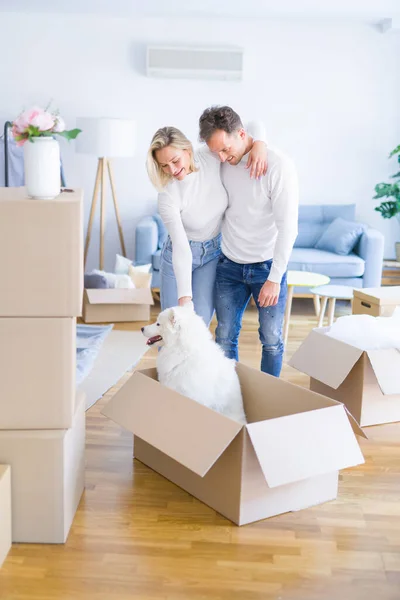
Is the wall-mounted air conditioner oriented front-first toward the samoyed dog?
yes

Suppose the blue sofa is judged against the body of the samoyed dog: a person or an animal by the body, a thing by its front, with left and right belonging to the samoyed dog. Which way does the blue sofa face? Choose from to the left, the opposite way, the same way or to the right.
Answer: to the left

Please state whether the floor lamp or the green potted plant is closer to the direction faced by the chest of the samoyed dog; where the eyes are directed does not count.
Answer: the floor lamp

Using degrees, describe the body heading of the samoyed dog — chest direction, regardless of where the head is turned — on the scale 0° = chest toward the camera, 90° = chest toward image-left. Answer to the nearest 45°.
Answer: approximately 90°

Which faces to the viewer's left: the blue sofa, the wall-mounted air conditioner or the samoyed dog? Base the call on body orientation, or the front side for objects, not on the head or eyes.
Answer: the samoyed dog

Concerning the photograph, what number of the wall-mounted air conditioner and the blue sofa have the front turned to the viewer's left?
0

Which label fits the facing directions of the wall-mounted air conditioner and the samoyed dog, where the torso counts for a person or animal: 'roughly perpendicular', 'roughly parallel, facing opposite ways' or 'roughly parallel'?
roughly perpendicular

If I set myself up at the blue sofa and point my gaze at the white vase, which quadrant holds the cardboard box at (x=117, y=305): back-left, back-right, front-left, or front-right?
front-right

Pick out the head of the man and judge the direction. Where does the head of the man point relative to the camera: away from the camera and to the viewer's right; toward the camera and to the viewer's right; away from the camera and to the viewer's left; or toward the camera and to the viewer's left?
toward the camera and to the viewer's left

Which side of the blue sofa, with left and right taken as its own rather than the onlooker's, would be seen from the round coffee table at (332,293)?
front

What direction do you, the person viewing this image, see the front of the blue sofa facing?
facing the viewer

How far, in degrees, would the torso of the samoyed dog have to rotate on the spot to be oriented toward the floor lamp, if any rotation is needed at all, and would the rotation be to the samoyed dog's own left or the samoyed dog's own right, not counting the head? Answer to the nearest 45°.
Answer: approximately 90° to the samoyed dog's own right

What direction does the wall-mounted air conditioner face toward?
toward the camera
